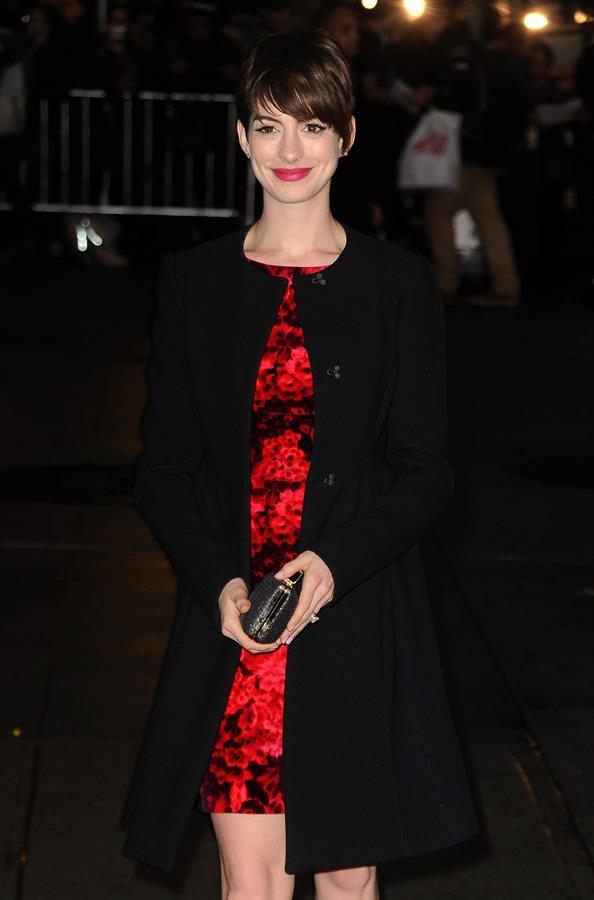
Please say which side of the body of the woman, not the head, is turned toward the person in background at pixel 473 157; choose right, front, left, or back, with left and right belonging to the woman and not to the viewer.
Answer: back

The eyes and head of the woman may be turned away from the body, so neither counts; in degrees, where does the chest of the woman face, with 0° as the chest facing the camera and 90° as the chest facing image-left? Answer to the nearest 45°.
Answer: approximately 0°

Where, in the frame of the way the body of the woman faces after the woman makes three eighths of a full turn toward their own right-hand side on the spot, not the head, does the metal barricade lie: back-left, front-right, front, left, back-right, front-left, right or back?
front-right
